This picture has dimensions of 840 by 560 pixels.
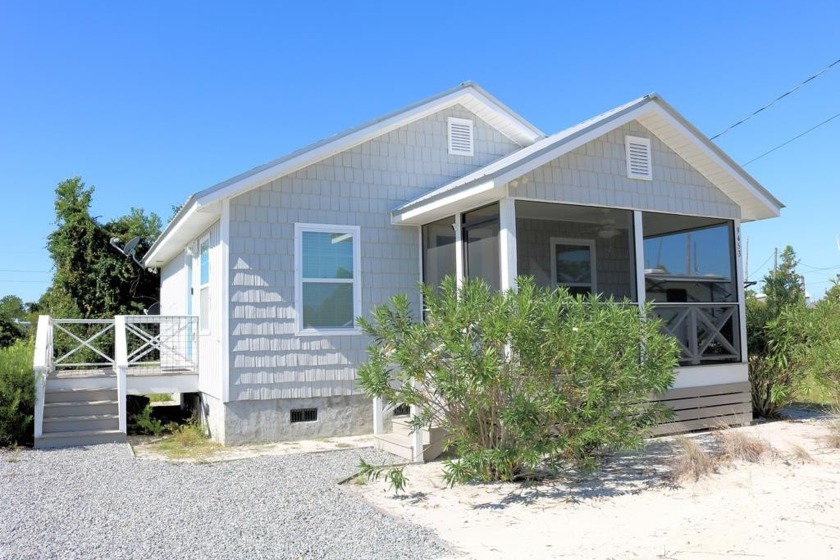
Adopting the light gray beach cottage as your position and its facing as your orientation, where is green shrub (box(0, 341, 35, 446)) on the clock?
The green shrub is roughly at 4 o'clock from the light gray beach cottage.

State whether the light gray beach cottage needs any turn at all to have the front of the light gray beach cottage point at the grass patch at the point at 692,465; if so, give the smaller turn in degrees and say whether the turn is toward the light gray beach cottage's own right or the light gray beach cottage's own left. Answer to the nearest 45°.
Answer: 0° — it already faces it

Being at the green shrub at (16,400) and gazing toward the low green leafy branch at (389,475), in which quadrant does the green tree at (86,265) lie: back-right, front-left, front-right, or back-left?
back-left

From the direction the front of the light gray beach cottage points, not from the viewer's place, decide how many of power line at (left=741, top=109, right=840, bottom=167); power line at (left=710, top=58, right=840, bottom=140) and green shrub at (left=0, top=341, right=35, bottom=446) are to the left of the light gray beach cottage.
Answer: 2

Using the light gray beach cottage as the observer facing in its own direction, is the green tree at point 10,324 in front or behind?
behind

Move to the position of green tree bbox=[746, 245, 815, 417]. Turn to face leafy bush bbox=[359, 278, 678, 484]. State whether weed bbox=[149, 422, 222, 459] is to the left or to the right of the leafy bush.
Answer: right

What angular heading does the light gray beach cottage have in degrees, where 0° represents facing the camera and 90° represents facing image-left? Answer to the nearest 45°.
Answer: approximately 315°

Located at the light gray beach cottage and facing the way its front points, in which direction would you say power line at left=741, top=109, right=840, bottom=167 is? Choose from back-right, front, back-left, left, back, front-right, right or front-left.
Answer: left

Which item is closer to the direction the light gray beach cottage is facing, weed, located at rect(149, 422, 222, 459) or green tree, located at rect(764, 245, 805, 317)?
the green tree

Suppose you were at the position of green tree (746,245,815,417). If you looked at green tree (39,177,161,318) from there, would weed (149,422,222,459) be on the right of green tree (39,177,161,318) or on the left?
left
